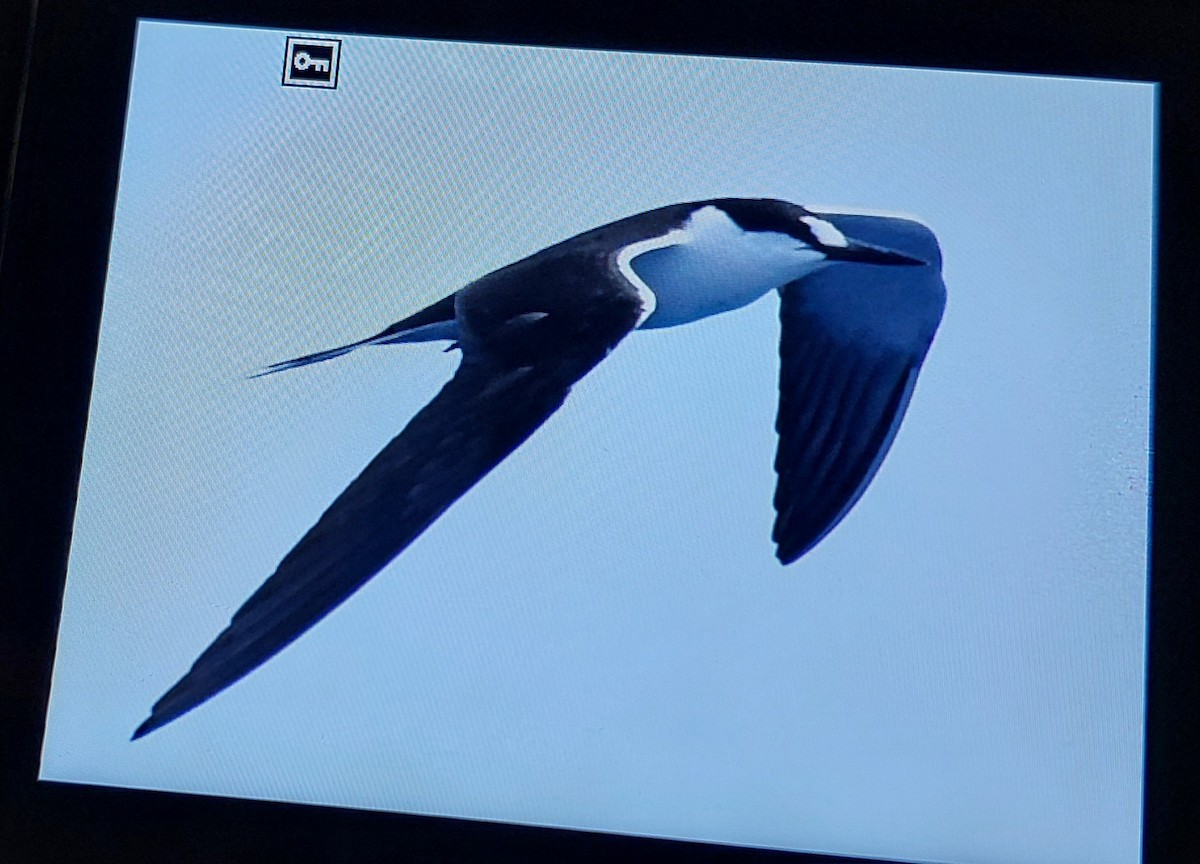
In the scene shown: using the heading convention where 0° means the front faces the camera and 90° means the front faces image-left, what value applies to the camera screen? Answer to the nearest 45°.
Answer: approximately 0°
